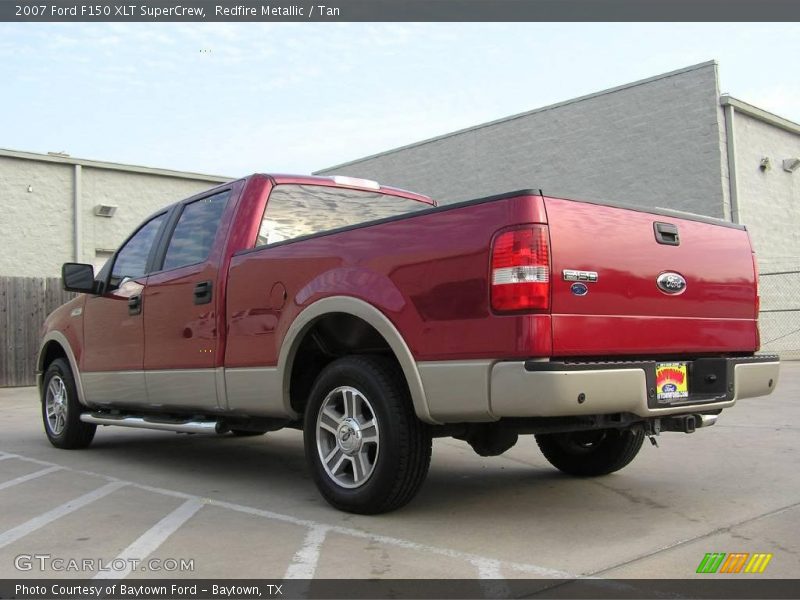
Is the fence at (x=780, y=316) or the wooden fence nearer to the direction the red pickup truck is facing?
the wooden fence

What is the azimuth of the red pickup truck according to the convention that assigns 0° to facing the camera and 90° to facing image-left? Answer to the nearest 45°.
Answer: approximately 135°

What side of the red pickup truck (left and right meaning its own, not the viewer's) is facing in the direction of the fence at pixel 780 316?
right

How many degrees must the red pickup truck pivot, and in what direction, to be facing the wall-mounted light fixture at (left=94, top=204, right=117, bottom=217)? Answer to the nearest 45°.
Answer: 0° — it already faces it
